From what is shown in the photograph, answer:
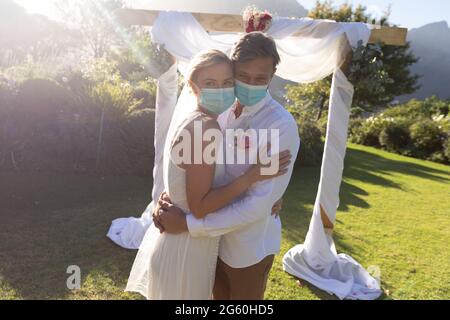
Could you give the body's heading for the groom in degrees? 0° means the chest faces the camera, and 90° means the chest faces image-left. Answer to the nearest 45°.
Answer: approximately 45°

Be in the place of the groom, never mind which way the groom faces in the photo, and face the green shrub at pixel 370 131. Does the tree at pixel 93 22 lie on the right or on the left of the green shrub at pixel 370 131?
left
